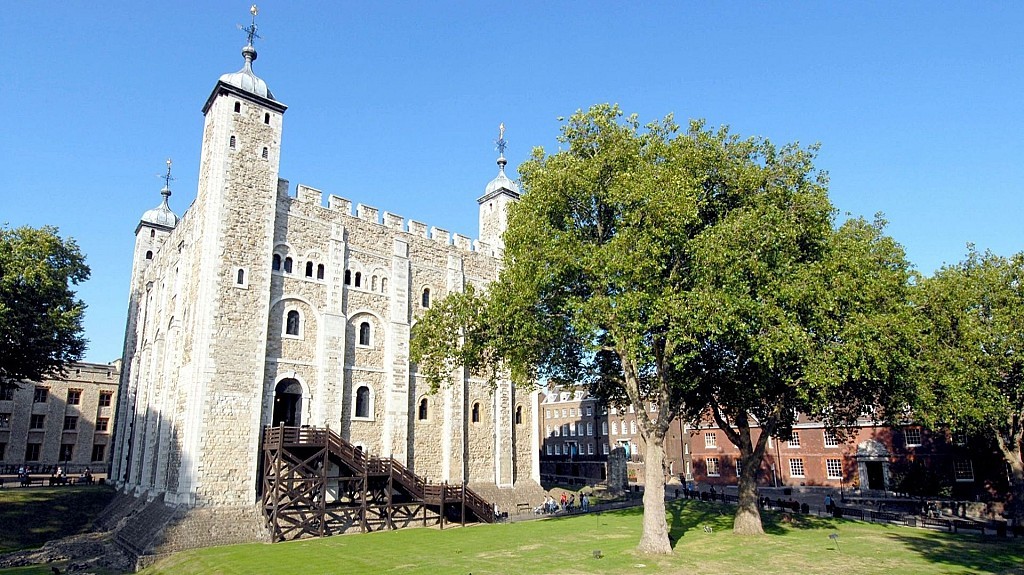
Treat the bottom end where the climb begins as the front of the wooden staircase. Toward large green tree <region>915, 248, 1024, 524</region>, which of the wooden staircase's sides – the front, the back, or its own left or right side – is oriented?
front

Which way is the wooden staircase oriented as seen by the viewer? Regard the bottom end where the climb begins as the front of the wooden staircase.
to the viewer's right

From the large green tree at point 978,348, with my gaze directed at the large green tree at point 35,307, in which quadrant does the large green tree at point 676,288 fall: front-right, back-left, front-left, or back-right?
front-left

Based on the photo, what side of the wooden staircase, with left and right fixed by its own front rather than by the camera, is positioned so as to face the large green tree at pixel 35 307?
back

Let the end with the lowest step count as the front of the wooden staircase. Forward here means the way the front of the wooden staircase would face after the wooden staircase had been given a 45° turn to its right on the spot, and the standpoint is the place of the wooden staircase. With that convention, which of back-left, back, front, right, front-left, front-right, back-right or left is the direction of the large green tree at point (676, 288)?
front
